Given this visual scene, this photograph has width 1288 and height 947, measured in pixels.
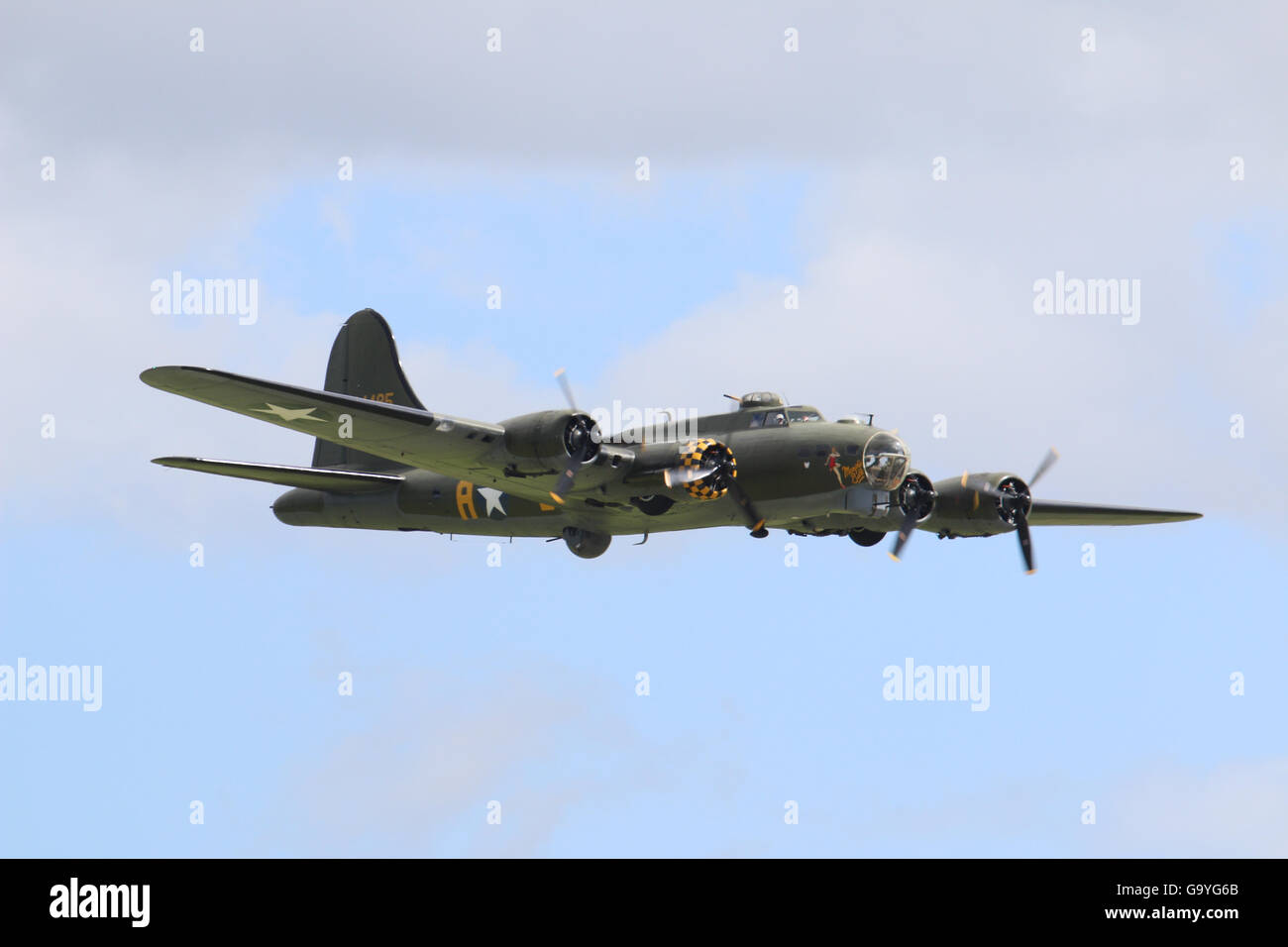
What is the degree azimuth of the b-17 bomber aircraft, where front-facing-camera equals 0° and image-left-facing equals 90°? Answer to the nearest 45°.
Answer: approximately 315°
